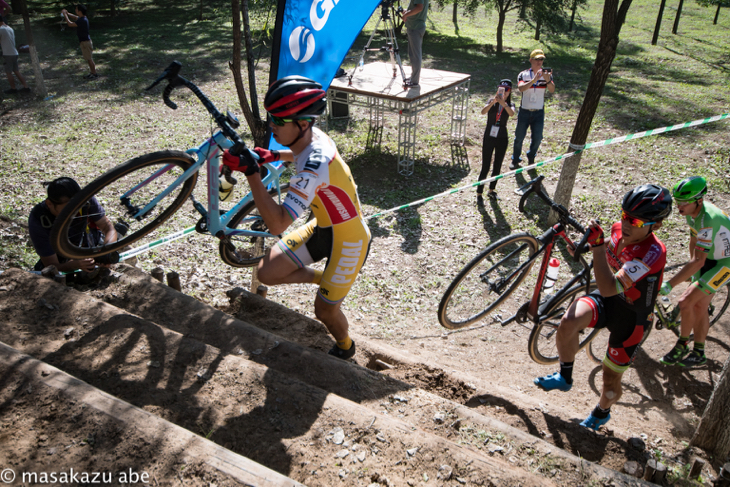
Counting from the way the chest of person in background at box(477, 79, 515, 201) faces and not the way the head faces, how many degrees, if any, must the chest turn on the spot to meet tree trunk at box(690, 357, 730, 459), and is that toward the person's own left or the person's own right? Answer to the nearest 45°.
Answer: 0° — they already face it

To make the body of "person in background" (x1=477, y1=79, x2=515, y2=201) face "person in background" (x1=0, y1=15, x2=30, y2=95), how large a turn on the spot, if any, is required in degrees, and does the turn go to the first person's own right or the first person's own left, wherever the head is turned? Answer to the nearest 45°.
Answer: approximately 90° to the first person's own right

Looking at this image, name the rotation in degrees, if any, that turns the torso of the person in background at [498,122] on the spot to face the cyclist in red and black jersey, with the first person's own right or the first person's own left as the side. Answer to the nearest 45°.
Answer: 0° — they already face them

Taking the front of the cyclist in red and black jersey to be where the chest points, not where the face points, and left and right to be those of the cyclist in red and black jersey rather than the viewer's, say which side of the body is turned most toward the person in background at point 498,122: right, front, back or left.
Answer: right

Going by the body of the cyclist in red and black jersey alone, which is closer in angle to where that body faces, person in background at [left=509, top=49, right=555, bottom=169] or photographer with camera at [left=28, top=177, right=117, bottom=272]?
the photographer with camera
